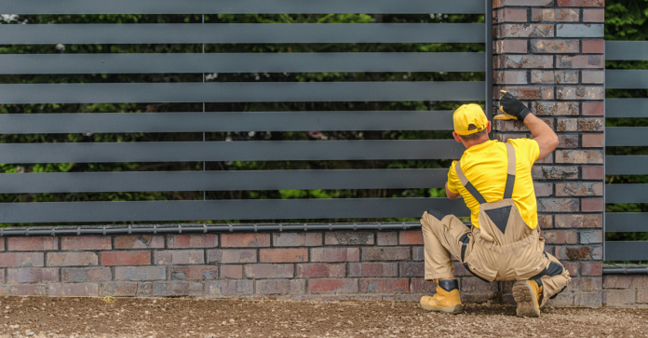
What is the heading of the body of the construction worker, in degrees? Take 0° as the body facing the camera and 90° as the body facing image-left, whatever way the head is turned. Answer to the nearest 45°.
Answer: approximately 180°

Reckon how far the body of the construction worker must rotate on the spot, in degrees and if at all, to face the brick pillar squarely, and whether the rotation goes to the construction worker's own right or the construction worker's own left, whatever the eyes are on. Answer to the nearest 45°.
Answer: approximately 45° to the construction worker's own right

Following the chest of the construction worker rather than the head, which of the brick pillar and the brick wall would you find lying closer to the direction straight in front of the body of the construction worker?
the brick pillar

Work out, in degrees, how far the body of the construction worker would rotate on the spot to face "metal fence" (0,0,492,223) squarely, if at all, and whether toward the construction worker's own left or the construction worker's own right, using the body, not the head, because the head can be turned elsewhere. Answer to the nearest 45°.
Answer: approximately 90° to the construction worker's own left
